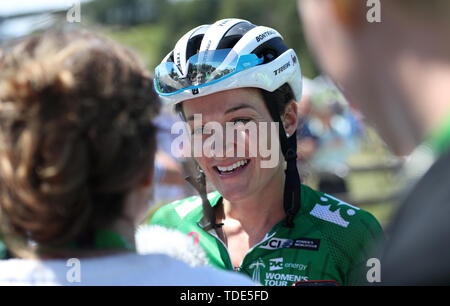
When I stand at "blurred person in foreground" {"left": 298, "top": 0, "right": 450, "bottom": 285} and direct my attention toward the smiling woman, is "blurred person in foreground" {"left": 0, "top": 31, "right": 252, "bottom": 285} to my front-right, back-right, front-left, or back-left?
front-left

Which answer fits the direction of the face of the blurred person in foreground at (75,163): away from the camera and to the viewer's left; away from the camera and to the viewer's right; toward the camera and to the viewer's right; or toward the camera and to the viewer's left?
away from the camera and to the viewer's right

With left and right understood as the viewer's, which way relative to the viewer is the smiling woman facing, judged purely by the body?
facing the viewer and to the left of the viewer

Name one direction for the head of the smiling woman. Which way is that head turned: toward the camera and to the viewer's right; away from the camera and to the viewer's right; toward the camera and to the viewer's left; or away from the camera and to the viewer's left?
toward the camera and to the viewer's left

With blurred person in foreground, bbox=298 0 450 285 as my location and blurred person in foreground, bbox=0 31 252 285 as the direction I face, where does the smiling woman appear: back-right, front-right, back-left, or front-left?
front-right

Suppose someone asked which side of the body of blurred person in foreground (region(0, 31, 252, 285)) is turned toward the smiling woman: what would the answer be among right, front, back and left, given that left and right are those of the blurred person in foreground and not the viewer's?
front

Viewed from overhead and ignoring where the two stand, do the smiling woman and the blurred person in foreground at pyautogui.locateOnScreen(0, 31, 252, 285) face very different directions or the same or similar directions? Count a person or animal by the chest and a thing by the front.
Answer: very different directions

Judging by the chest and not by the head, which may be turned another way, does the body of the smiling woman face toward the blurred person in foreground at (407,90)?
no

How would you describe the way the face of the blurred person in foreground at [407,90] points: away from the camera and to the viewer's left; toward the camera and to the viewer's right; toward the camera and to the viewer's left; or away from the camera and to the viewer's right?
away from the camera and to the viewer's left

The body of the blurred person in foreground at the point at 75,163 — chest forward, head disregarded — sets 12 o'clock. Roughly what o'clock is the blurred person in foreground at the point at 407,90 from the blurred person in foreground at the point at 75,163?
the blurred person in foreground at the point at 407,90 is roughly at 3 o'clock from the blurred person in foreground at the point at 75,163.

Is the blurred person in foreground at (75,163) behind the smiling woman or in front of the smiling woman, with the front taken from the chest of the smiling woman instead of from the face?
in front

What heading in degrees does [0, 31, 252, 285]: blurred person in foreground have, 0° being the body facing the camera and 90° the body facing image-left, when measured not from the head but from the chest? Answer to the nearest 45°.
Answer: approximately 225°

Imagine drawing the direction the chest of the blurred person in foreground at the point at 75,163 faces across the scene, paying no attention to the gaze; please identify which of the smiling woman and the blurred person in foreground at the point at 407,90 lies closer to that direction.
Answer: the smiling woman
